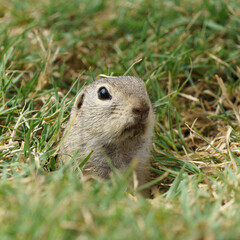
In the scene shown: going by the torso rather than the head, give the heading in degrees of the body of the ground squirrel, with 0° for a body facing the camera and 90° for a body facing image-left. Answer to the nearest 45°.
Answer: approximately 315°
